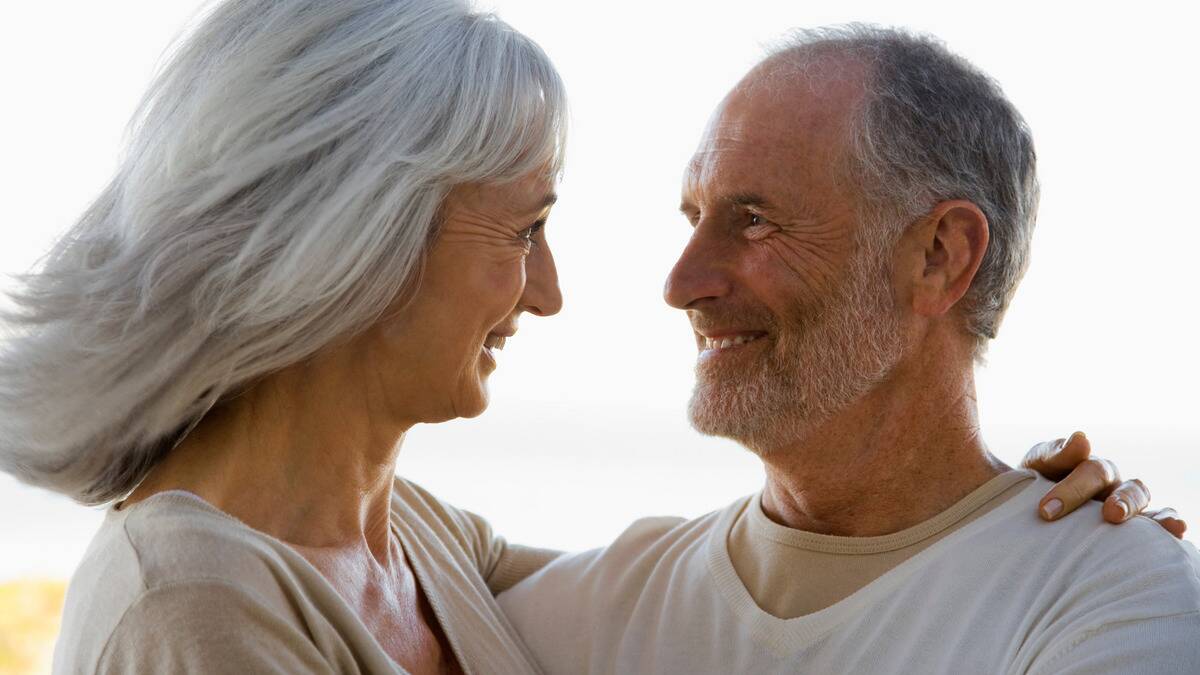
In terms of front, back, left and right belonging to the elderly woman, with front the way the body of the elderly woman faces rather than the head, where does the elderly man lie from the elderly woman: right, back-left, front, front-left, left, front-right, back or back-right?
left

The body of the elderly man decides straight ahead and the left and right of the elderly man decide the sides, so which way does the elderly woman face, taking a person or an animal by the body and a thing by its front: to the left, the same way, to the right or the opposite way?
to the left

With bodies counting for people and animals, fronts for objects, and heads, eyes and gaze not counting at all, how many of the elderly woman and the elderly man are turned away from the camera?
0

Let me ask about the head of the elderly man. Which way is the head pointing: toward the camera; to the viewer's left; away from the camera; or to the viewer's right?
to the viewer's left

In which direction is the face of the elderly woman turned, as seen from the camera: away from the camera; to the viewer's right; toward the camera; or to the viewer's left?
to the viewer's right

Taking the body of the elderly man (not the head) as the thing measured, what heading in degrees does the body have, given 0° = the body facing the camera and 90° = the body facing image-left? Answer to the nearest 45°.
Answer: approximately 45°

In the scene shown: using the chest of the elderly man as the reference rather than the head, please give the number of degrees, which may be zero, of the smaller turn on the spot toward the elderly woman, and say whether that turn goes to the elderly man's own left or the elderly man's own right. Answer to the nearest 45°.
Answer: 0° — they already face them
